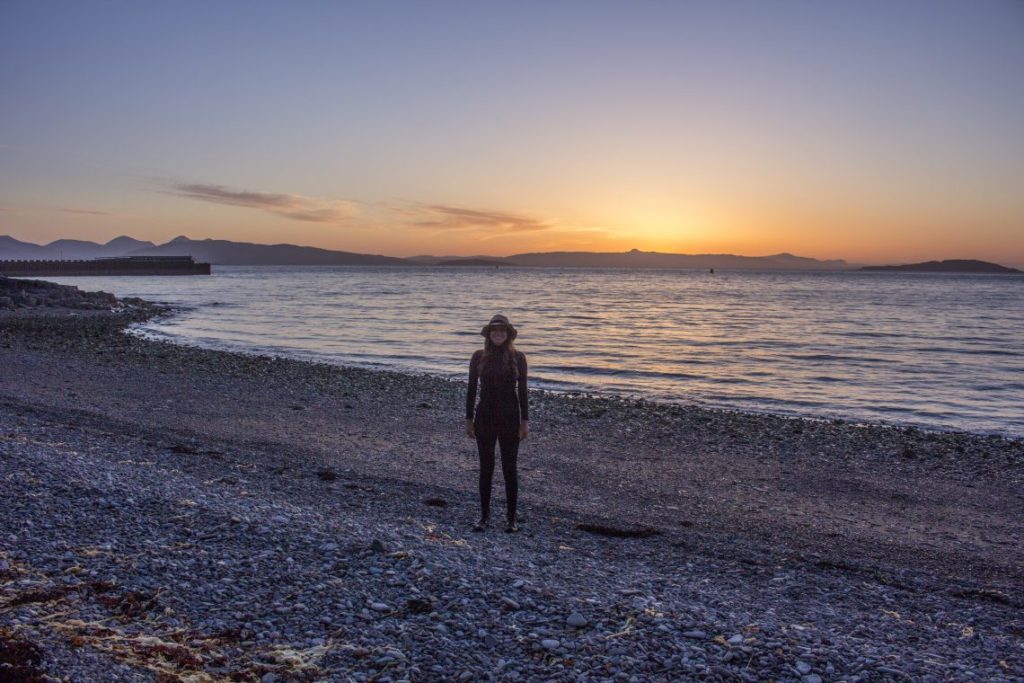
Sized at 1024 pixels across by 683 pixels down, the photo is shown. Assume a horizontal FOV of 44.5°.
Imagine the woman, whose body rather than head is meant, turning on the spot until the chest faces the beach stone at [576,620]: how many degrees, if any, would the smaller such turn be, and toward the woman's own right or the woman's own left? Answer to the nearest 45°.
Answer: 0° — they already face it

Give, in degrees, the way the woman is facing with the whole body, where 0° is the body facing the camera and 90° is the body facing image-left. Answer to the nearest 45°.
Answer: approximately 0°
